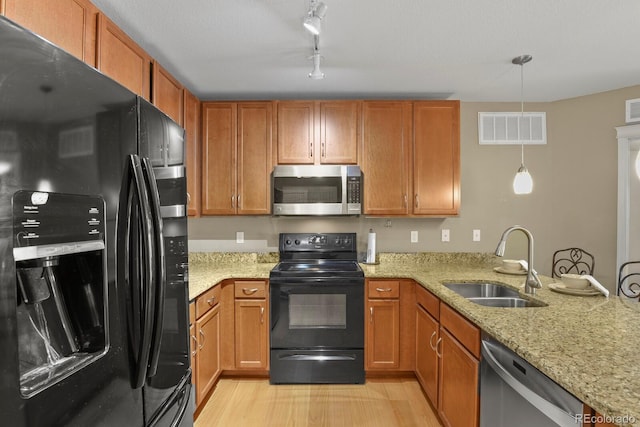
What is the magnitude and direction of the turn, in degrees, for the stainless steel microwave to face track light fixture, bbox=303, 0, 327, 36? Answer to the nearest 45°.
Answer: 0° — it already faces it

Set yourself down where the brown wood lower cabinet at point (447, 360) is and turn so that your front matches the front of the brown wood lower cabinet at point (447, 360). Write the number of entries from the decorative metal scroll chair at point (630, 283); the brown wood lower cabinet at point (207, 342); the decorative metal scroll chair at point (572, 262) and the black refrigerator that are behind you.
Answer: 2

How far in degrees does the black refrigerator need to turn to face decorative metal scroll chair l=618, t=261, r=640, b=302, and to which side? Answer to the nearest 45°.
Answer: approximately 45° to its left

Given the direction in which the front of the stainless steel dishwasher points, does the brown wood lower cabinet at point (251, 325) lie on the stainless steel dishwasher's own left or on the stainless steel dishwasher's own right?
on the stainless steel dishwasher's own right

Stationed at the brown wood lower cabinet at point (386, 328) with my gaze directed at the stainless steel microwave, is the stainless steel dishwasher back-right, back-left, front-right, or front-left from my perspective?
back-left

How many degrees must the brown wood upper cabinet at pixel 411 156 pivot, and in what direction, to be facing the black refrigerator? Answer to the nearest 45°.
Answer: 0° — it already faces it

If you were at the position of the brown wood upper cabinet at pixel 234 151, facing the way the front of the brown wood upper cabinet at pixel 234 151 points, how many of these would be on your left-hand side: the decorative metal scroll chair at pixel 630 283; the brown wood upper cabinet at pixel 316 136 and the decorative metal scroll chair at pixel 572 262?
3

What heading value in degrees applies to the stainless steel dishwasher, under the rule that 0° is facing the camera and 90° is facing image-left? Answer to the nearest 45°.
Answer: approximately 45°

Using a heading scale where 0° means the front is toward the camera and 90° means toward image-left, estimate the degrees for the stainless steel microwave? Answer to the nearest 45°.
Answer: approximately 0°
